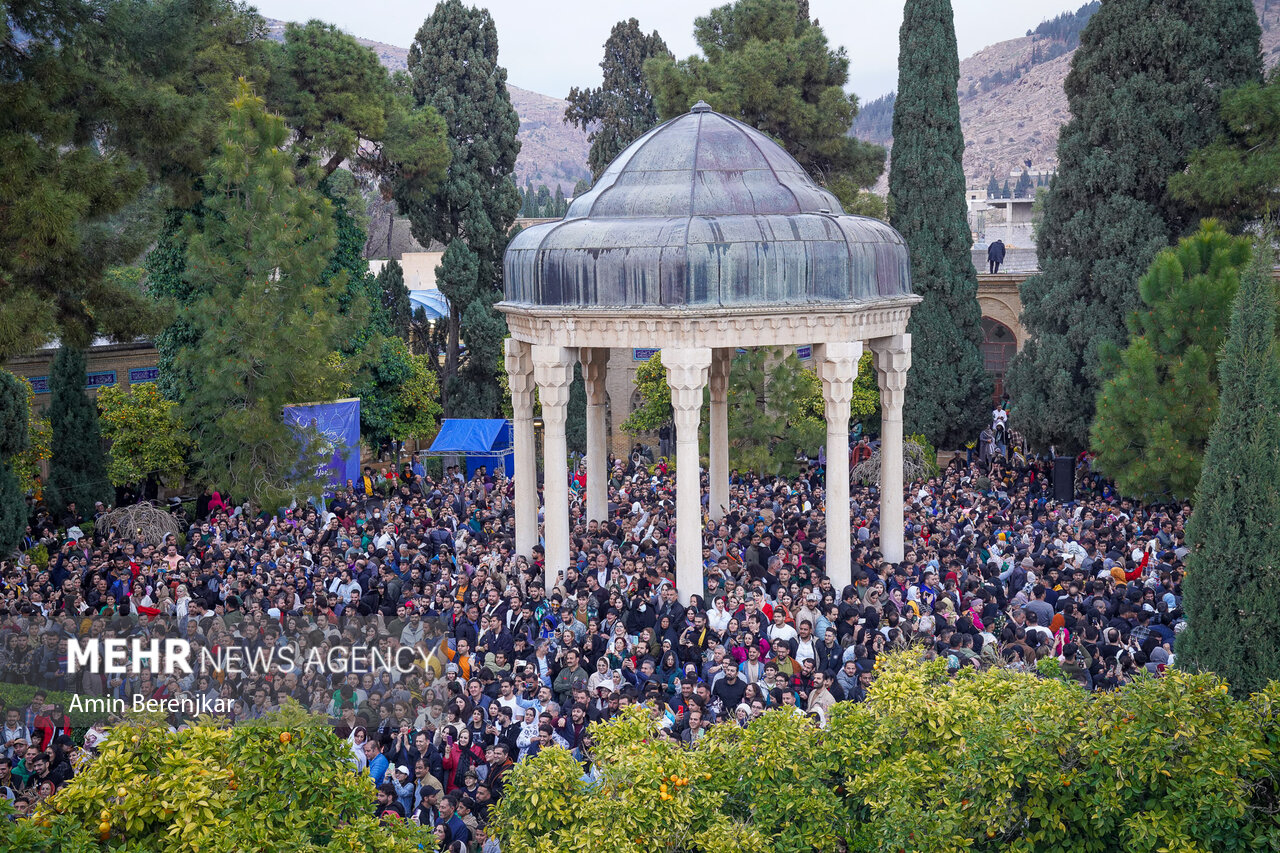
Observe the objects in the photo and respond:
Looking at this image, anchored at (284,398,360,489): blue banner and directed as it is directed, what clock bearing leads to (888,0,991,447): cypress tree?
The cypress tree is roughly at 9 o'clock from the blue banner.

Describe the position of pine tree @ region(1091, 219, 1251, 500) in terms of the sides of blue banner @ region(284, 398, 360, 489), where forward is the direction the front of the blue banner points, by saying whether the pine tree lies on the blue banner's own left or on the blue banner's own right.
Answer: on the blue banner's own left

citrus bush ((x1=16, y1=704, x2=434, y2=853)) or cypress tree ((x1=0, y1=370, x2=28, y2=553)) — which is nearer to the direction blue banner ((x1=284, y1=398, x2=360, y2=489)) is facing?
the citrus bush

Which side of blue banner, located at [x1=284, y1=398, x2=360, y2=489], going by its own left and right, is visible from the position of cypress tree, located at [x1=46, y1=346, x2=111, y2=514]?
right

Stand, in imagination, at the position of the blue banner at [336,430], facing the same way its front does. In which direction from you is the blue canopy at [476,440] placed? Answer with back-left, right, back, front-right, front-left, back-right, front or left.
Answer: back-left

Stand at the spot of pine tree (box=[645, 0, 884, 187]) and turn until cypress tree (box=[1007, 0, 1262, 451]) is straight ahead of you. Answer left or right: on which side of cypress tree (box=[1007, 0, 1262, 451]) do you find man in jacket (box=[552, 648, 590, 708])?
right

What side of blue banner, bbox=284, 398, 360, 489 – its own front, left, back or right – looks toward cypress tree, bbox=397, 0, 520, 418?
back

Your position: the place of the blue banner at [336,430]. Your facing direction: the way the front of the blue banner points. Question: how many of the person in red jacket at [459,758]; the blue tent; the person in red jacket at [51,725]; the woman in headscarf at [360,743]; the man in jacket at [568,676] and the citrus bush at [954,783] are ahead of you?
5

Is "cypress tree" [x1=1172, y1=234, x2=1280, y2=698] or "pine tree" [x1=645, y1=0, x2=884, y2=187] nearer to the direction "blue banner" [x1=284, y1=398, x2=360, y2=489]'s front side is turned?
the cypress tree

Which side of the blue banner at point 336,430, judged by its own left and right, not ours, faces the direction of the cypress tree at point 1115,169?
left

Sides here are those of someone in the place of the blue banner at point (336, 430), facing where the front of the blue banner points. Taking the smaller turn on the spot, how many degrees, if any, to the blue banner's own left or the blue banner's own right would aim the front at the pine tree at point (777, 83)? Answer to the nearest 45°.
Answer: approximately 135° to the blue banner's own left

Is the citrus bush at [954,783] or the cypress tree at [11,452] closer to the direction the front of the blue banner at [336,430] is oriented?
the citrus bush

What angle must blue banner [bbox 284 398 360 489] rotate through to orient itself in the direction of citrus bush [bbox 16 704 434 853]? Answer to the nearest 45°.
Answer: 0° — it already faces it

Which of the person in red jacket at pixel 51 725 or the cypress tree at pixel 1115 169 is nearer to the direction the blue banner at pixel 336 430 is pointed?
the person in red jacket

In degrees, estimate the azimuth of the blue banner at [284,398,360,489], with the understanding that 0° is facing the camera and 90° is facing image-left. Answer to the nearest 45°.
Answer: approximately 0°
